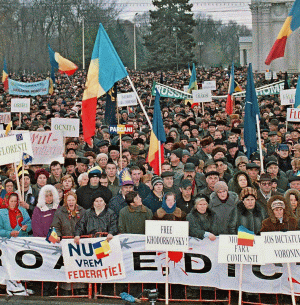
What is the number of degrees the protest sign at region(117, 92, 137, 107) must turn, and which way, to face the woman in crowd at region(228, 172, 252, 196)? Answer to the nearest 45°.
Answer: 0° — it already faces them

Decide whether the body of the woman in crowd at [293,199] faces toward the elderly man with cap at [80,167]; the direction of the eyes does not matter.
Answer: no

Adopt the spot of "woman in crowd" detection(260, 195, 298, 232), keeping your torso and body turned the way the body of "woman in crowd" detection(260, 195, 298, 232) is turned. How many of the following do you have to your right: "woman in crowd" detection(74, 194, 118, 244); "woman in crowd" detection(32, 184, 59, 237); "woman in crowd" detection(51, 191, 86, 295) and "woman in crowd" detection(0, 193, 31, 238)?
4

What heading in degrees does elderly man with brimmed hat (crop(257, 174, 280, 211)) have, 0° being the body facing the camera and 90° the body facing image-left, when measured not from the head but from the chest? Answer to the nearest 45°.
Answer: approximately 0°

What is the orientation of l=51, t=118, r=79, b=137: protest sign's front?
toward the camera

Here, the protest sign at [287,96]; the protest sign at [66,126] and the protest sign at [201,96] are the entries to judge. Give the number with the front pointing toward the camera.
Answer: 3

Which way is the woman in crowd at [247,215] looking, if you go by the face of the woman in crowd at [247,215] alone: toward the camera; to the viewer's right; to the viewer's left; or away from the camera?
toward the camera

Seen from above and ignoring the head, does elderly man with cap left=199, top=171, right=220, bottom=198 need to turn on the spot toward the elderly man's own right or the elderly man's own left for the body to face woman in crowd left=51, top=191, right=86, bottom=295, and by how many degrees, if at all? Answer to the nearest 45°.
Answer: approximately 90° to the elderly man's own right

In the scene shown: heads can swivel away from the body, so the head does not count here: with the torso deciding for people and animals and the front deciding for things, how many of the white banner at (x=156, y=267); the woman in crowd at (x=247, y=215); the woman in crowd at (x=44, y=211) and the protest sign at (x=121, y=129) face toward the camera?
4

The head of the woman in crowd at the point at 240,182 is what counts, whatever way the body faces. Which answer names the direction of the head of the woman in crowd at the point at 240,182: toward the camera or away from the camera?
toward the camera

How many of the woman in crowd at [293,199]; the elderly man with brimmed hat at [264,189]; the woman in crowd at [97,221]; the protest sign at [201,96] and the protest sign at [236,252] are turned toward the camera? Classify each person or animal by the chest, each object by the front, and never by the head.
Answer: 5

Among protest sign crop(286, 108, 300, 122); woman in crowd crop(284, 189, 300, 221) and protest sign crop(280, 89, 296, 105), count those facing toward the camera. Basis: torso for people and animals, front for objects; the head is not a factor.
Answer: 3

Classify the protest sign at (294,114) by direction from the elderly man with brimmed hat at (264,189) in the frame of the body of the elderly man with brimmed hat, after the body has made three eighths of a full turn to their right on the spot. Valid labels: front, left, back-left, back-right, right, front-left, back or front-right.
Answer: front-right

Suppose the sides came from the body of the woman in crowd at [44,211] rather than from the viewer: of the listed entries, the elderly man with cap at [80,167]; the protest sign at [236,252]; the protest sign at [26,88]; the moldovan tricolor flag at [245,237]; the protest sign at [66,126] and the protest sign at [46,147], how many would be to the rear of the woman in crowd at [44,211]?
4

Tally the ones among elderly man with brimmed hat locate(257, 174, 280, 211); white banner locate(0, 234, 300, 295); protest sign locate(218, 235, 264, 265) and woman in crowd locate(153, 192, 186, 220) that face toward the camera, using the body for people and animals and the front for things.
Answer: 4

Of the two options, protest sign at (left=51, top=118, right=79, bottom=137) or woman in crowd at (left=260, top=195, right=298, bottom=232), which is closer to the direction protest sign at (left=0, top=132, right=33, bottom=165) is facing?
the woman in crowd

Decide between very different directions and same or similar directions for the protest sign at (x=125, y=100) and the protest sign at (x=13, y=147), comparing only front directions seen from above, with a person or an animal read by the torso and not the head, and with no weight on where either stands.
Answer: same or similar directions

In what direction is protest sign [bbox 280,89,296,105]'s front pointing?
toward the camera

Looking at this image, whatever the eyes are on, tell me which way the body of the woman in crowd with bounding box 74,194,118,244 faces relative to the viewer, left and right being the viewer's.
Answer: facing the viewer

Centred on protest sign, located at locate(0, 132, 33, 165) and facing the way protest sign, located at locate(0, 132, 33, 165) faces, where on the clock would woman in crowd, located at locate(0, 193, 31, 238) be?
The woman in crowd is roughly at 12 o'clock from the protest sign.

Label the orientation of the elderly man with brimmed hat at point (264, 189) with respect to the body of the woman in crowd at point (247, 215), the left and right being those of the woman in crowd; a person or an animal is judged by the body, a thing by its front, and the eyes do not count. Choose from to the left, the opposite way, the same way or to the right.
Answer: the same way
